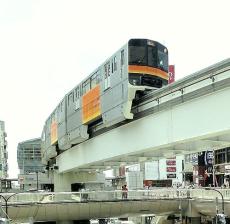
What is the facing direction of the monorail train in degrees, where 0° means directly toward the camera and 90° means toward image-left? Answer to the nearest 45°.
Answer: approximately 315°
